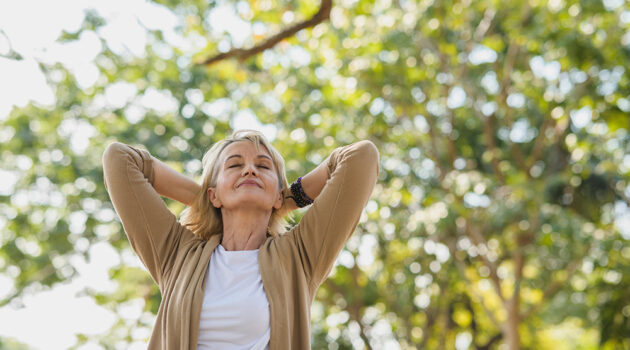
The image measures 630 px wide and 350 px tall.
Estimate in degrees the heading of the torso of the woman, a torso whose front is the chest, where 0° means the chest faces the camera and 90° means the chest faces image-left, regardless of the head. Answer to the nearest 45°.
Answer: approximately 0°
